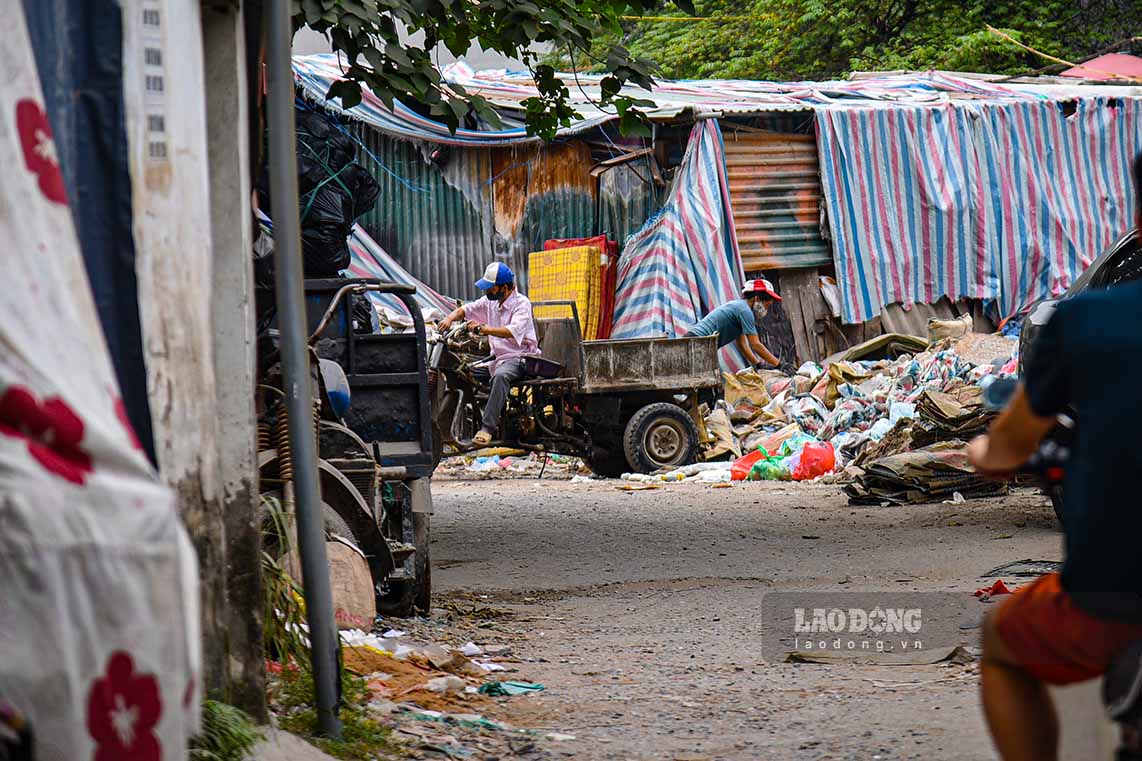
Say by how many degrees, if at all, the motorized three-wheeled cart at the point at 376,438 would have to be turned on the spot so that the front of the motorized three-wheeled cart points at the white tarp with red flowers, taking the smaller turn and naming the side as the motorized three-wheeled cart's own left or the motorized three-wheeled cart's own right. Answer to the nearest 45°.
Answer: approximately 45° to the motorized three-wheeled cart's own left
